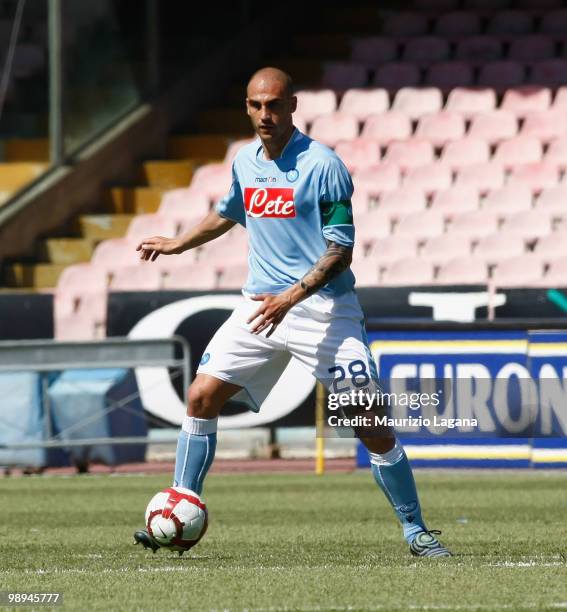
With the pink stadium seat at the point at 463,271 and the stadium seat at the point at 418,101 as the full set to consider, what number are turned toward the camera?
2

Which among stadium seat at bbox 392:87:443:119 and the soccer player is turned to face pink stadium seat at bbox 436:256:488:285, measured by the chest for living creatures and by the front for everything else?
the stadium seat

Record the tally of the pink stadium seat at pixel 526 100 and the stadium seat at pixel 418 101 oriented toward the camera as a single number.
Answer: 2

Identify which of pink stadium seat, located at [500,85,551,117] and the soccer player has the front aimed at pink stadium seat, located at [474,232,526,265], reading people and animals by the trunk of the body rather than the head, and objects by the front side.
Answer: pink stadium seat, located at [500,85,551,117]

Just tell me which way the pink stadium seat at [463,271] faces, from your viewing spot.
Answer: facing the viewer

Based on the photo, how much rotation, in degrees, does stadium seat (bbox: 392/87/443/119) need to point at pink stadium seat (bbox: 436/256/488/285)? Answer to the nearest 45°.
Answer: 0° — it already faces it

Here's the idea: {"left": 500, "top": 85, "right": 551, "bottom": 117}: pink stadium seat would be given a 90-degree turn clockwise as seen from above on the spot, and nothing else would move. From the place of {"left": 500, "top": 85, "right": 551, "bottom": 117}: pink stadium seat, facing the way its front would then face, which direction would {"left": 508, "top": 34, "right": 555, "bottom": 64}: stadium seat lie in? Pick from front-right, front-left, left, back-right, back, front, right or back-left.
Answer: right

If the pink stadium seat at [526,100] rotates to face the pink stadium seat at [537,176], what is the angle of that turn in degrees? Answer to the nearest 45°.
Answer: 0° — it already faces it

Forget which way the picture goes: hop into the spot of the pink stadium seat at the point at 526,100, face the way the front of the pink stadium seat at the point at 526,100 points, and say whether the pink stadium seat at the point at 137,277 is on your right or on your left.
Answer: on your right

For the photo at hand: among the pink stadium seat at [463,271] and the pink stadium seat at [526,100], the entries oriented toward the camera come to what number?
2

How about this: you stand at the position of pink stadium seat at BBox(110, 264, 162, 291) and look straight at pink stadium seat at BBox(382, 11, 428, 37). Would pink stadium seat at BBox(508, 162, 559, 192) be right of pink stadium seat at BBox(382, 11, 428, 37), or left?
right

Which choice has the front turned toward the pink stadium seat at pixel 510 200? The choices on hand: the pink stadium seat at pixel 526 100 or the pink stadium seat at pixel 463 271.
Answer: the pink stadium seat at pixel 526 100

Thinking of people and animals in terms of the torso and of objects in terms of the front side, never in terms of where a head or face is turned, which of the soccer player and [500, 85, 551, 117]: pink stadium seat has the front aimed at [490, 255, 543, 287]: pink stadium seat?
[500, 85, 551, 117]: pink stadium seat

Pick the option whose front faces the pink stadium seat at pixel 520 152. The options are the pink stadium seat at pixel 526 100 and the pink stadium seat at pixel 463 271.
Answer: the pink stadium seat at pixel 526 100

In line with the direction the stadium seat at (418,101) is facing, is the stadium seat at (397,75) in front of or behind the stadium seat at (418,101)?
behind

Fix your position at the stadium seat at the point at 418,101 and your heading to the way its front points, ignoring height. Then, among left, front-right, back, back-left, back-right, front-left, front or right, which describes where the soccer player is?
front

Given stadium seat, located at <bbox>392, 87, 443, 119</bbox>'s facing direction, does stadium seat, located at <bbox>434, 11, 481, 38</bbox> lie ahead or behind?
behind

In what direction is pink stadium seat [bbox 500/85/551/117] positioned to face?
toward the camera
